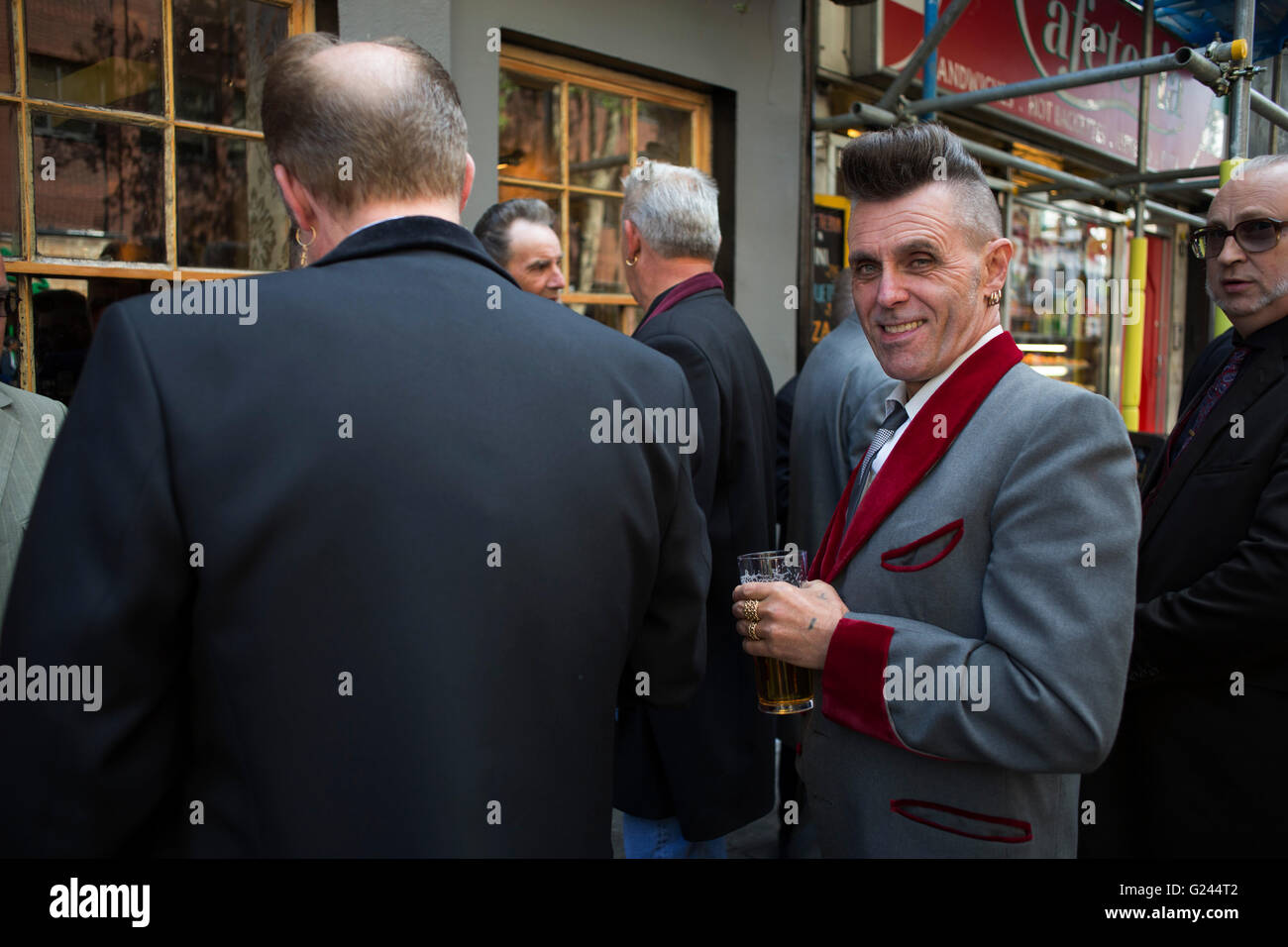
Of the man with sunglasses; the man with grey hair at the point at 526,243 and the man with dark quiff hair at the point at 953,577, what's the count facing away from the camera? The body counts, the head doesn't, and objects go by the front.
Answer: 0

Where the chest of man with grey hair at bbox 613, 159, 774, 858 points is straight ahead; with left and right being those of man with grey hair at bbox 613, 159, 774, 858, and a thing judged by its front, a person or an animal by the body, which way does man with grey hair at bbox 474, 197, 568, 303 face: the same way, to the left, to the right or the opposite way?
the opposite way

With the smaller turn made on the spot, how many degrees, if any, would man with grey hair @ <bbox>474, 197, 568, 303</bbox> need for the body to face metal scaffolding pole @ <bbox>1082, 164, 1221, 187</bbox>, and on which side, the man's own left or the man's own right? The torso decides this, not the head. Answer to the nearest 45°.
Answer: approximately 90° to the man's own left

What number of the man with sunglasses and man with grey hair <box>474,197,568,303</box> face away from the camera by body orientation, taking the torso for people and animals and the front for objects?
0

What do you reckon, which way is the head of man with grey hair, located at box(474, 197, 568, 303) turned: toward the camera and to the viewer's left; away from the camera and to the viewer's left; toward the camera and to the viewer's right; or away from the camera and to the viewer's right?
toward the camera and to the viewer's right

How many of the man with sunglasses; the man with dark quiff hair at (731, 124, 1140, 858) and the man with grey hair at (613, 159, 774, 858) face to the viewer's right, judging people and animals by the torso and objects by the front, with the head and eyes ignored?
0

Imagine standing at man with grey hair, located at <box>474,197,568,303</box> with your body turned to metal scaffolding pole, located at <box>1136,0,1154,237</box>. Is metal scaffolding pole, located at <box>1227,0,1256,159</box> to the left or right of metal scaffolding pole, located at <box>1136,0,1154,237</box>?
right

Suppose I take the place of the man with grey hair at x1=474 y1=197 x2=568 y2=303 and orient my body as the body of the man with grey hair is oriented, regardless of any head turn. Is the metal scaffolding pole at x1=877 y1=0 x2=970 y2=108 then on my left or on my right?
on my left

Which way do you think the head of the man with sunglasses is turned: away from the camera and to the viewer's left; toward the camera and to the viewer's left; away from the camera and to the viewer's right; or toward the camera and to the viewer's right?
toward the camera and to the viewer's left

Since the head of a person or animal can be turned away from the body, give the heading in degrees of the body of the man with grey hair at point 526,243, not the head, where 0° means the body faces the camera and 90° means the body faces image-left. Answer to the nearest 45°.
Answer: approximately 315°

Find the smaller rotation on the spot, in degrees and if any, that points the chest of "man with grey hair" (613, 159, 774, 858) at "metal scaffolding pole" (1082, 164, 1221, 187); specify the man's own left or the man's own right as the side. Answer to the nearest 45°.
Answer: approximately 90° to the man's own right
